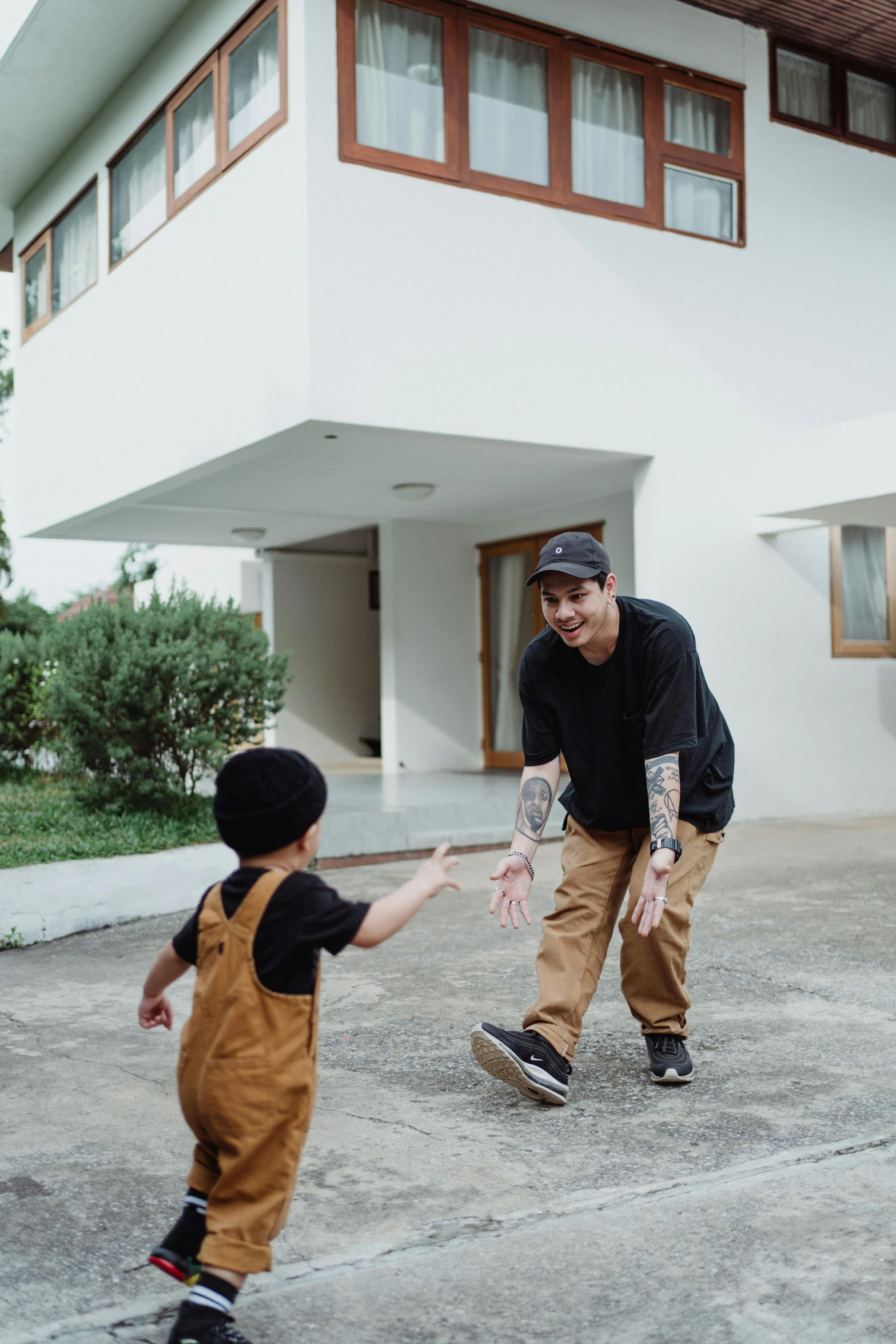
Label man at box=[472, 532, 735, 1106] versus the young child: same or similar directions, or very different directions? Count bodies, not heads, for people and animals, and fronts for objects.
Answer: very different directions

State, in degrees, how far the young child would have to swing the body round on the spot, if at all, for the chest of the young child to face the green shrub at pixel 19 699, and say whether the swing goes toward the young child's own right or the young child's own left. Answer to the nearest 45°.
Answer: approximately 45° to the young child's own left

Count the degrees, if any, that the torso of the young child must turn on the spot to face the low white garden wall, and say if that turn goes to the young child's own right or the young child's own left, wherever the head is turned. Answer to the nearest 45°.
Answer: approximately 45° to the young child's own left

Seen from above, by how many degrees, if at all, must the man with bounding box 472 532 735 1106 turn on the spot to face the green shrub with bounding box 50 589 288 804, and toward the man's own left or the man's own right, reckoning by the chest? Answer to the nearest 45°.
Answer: approximately 90° to the man's own right

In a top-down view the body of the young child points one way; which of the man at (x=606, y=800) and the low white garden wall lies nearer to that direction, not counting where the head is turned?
the man

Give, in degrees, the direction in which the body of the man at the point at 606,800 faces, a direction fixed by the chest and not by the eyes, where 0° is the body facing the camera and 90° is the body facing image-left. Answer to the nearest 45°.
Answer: approximately 45°

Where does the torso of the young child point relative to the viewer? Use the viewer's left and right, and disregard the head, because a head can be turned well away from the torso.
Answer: facing away from the viewer and to the right of the viewer

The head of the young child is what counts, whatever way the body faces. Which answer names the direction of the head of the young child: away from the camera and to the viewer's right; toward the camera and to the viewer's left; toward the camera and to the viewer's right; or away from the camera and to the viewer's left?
away from the camera and to the viewer's right

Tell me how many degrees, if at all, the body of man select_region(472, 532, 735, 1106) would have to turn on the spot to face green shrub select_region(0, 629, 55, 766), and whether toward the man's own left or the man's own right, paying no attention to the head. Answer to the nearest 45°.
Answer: approximately 90° to the man's own right

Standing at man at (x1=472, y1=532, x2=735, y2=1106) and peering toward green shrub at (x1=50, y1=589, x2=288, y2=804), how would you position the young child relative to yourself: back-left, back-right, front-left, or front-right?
back-left
